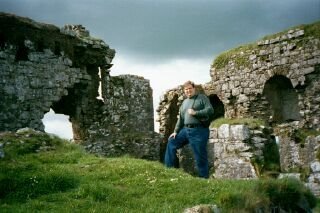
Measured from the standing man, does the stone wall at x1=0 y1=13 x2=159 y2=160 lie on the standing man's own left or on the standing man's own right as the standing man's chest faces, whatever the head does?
on the standing man's own right

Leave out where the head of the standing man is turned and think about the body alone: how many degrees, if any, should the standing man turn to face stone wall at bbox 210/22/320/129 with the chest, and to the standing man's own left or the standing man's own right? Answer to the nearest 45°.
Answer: approximately 180°

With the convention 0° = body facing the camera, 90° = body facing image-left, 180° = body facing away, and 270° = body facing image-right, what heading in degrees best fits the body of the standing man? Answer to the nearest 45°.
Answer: approximately 45°
